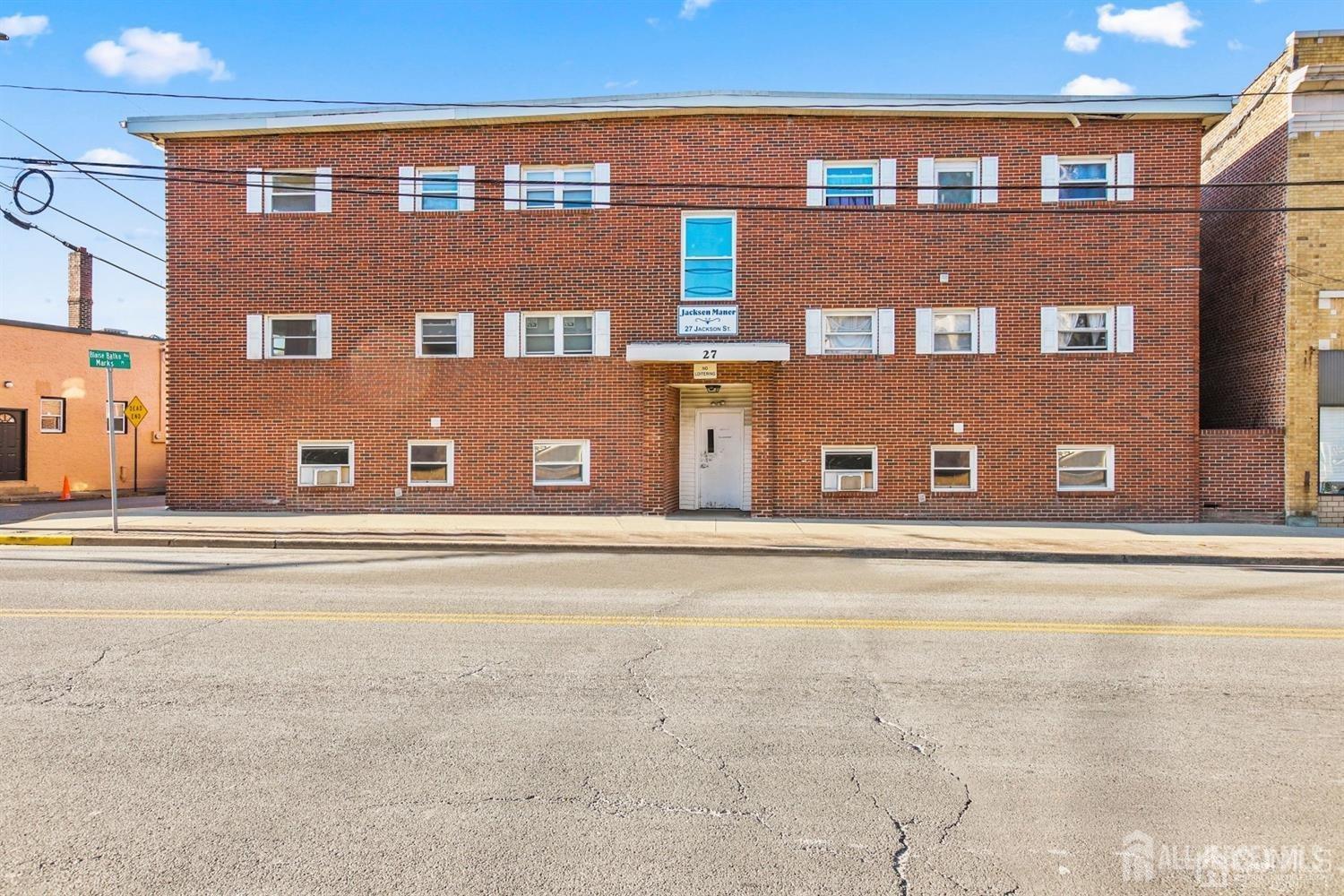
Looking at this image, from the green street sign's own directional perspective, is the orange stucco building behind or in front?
behind

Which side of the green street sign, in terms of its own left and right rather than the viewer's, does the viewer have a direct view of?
front

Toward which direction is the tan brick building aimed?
toward the camera

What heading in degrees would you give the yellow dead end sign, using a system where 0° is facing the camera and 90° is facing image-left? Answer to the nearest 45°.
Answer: approximately 0°

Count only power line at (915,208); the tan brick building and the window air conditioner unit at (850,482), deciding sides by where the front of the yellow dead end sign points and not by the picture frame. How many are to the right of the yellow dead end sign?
0

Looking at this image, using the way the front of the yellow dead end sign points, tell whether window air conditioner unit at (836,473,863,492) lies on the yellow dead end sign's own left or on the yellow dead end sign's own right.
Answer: on the yellow dead end sign's own left

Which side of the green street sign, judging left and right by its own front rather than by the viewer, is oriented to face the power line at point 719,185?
left

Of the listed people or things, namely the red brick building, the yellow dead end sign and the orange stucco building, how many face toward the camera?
3

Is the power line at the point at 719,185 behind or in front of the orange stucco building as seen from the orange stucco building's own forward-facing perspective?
in front

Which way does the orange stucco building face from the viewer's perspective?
toward the camera

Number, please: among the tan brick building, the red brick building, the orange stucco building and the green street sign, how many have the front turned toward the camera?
4

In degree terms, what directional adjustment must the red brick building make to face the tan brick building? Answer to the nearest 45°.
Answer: approximately 90° to its left

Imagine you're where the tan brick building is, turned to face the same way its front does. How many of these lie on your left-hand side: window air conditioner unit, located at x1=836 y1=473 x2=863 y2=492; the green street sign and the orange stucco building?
0
